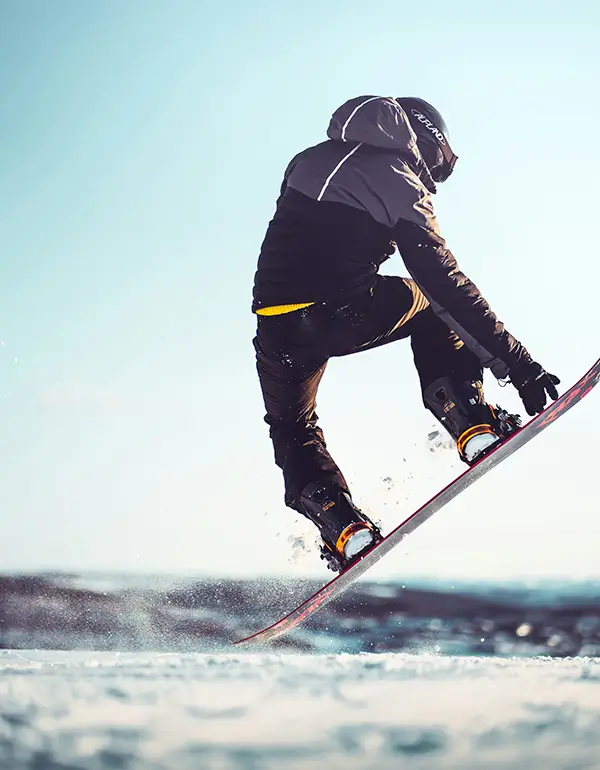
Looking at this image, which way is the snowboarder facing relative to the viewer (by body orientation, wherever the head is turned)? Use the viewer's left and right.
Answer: facing away from the viewer and to the right of the viewer
